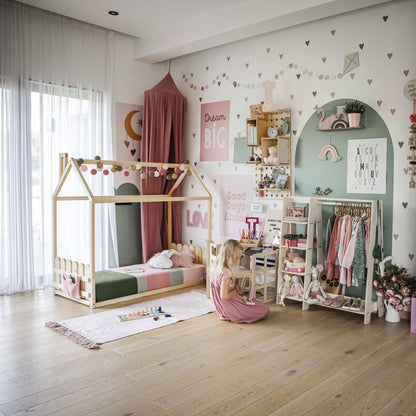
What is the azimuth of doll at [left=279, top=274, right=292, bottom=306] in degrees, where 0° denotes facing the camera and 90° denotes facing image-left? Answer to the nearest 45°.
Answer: approximately 45°

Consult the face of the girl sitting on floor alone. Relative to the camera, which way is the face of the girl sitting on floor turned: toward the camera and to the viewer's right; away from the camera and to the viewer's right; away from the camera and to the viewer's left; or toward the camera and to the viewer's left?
away from the camera and to the viewer's right

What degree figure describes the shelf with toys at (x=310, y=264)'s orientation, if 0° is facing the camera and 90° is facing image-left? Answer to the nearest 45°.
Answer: approximately 45°

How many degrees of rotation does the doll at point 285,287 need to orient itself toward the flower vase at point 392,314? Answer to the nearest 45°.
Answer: approximately 135° to its left

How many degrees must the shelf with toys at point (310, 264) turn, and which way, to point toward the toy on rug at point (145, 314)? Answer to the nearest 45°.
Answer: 0° — it already faces it

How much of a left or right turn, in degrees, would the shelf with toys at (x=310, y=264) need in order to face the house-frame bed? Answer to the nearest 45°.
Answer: approximately 45° to its right
